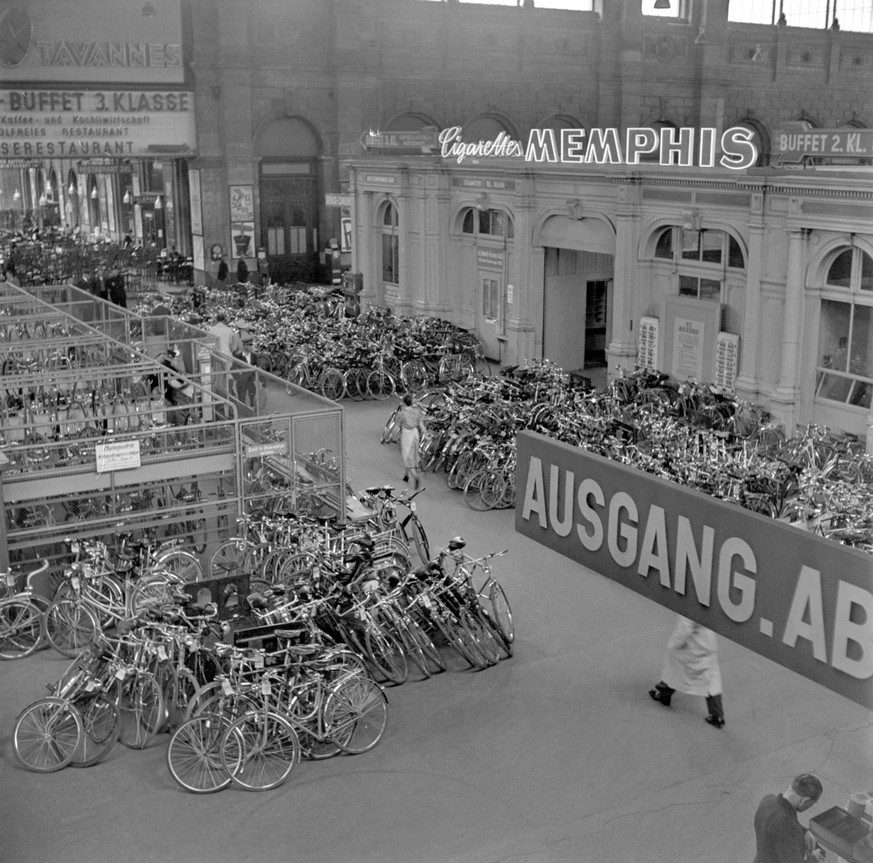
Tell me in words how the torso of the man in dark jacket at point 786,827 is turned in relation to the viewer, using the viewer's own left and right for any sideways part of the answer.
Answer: facing to the right of the viewer

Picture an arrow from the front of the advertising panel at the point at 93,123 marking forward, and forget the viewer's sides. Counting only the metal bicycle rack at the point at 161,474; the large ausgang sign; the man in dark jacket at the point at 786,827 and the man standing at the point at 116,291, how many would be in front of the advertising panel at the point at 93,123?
4

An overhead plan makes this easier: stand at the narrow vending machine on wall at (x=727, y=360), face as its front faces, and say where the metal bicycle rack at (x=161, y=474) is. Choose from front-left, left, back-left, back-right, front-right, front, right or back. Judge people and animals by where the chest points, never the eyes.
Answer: front

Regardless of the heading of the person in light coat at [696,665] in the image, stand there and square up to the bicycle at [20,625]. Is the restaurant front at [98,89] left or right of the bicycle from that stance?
right

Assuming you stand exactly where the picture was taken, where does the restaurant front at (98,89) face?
facing the viewer

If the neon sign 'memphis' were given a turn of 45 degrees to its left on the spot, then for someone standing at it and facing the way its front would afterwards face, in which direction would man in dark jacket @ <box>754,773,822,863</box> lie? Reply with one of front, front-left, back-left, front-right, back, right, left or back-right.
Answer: front

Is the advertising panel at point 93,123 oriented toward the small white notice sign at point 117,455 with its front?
yes

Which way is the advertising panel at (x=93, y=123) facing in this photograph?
toward the camera

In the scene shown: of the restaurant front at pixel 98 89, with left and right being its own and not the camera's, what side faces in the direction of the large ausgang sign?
front

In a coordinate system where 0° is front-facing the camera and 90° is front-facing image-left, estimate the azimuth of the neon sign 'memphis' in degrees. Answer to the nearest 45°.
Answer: approximately 45°

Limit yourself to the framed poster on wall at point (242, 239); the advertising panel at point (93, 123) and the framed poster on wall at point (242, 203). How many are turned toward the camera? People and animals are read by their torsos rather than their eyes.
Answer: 3

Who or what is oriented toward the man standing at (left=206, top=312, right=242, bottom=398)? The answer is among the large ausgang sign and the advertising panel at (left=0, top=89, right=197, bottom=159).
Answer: the advertising panel

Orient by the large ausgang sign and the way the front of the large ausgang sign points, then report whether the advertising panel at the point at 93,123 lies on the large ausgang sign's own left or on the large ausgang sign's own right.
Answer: on the large ausgang sign's own right

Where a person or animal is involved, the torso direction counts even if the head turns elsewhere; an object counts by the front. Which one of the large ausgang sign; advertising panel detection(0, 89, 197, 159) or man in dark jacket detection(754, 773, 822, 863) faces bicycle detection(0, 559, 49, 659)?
the advertising panel

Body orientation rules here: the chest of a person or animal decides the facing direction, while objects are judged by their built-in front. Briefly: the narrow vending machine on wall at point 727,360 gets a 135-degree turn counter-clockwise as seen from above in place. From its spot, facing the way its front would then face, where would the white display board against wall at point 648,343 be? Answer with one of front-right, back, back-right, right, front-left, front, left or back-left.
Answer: back-left

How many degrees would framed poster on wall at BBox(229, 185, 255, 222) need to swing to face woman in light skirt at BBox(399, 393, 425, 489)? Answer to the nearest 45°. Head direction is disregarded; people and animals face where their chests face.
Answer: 0° — it already faces them

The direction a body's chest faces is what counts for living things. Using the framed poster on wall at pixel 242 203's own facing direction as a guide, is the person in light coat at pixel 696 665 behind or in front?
in front

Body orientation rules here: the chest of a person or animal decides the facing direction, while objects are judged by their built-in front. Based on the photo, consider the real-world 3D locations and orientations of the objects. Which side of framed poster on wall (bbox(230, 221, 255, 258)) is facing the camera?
front

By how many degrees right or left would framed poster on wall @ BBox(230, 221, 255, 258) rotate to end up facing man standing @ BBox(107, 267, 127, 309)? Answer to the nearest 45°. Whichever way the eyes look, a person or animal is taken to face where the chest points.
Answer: approximately 45° to its right

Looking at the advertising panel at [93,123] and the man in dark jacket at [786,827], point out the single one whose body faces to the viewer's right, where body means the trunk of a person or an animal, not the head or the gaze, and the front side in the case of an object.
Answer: the man in dark jacket
